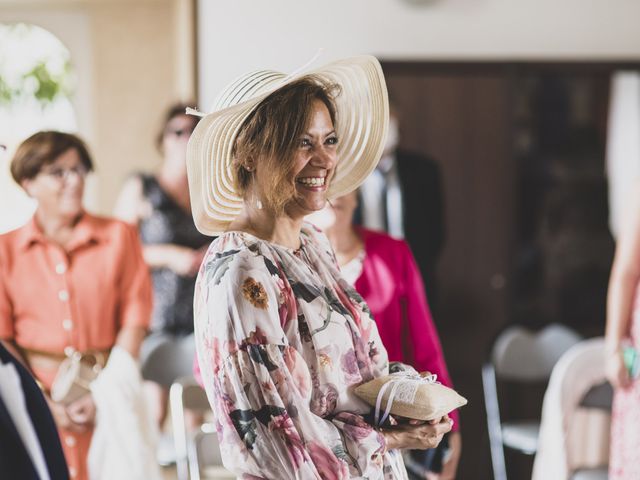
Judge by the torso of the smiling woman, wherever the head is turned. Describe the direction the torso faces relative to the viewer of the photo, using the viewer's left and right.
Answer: facing the viewer and to the right of the viewer

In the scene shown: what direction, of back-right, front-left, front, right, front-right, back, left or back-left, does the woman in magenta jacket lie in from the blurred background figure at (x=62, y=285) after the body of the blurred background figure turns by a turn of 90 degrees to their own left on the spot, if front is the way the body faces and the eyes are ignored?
front-right

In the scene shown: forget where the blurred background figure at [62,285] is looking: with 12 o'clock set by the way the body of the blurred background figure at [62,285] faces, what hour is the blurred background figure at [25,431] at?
the blurred background figure at [25,431] is roughly at 12 o'clock from the blurred background figure at [62,285].

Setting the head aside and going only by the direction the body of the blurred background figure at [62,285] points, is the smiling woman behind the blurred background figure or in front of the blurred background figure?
in front

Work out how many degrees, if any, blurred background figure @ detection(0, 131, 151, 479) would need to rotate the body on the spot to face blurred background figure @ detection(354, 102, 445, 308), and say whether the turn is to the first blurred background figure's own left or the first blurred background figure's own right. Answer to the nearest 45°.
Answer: approximately 135° to the first blurred background figure's own left

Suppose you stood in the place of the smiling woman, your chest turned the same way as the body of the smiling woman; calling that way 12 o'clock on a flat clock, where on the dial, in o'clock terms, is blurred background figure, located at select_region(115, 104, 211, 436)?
The blurred background figure is roughly at 7 o'clock from the smiling woman.

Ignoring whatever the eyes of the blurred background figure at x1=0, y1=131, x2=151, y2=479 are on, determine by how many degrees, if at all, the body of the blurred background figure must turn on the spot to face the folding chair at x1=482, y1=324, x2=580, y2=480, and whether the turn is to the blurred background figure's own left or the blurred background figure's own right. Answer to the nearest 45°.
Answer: approximately 90° to the blurred background figure's own left

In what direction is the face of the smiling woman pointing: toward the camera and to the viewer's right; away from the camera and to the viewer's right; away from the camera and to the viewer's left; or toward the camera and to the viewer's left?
toward the camera and to the viewer's right

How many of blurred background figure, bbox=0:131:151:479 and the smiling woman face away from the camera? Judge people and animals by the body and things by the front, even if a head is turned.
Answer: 0

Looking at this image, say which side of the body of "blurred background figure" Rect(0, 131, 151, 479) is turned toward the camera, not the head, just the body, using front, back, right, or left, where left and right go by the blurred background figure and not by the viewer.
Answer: front
